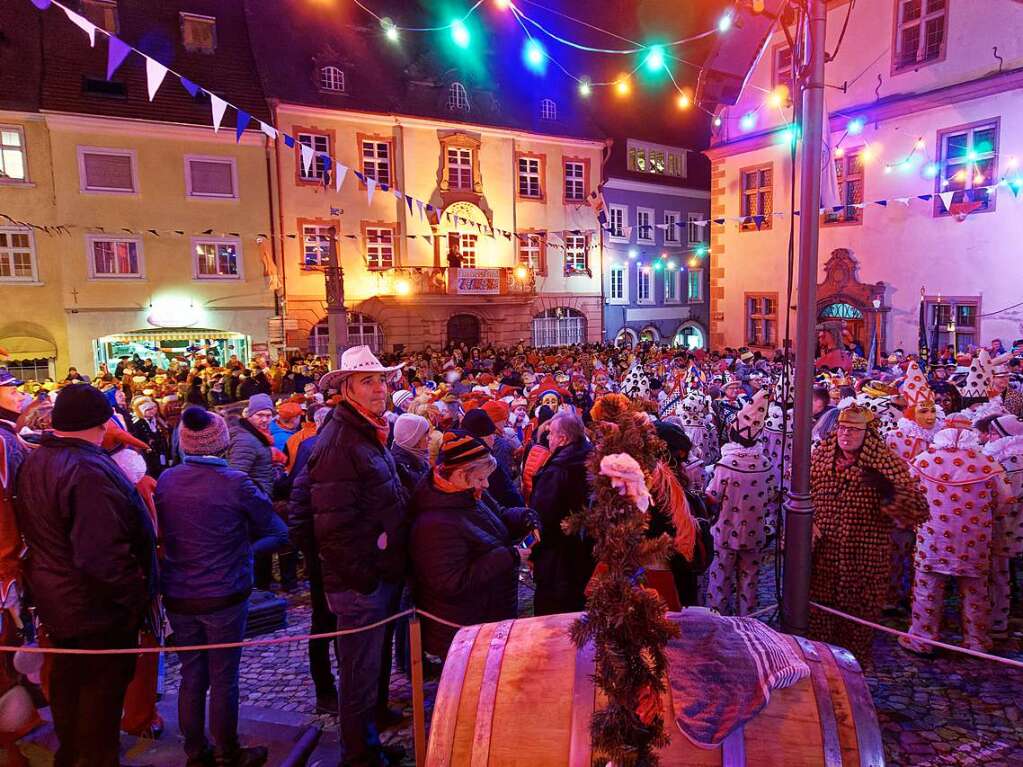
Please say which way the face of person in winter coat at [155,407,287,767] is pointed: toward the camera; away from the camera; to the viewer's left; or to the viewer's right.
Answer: away from the camera

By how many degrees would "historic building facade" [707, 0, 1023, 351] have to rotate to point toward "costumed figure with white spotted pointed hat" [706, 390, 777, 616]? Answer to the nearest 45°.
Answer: approximately 45° to its left

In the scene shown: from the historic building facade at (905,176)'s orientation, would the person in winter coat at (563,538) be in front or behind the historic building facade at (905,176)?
in front

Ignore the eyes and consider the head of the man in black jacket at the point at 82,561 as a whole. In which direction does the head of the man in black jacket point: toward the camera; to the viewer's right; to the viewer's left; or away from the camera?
away from the camera

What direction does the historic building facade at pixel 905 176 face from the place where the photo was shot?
facing the viewer and to the left of the viewer

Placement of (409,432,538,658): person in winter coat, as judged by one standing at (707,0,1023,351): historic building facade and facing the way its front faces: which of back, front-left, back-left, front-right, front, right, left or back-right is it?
front-left

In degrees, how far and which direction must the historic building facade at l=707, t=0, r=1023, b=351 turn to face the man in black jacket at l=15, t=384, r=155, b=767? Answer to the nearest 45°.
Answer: approximately 45° to its left
